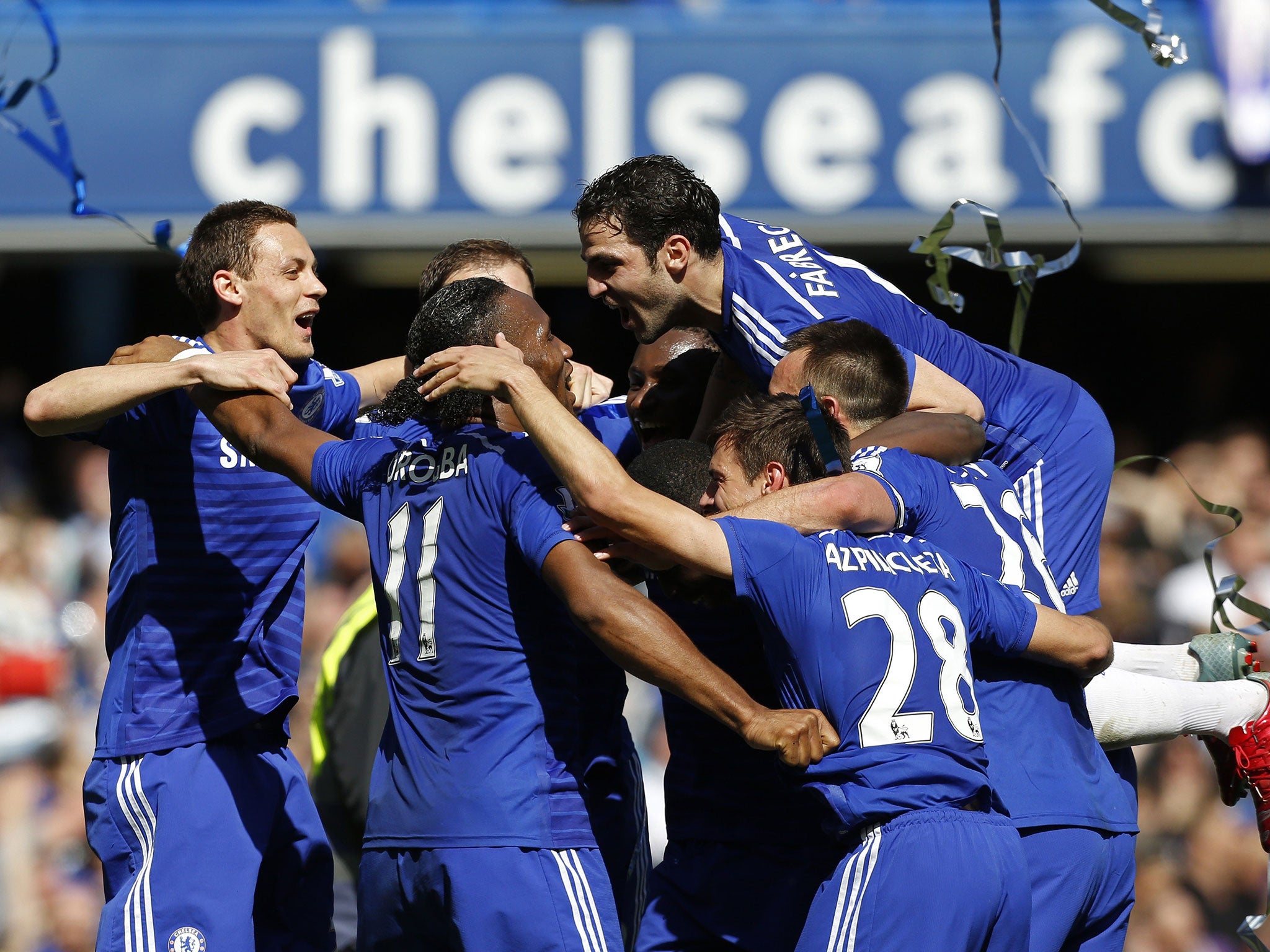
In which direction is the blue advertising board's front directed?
toward the camera

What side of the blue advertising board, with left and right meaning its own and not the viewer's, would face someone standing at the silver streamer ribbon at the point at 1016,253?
front
